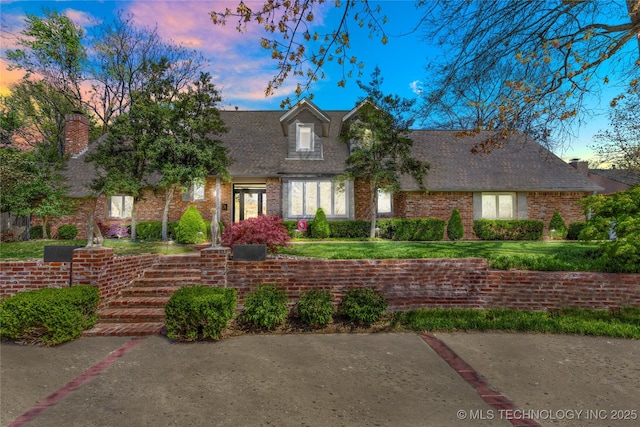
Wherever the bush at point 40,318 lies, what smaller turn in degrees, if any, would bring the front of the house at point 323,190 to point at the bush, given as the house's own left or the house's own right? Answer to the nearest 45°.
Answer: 0° — it already faces it

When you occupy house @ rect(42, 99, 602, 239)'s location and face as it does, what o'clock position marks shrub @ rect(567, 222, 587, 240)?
The shrub is roughly at 9 o'clock from the house.

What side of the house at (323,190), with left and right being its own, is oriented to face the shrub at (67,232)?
right

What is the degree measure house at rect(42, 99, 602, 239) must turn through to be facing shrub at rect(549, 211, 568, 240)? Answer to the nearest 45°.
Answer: approximately 90° to its left

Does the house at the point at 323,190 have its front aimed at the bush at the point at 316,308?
yes

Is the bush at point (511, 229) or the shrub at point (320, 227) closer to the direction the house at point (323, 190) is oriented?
the shrub

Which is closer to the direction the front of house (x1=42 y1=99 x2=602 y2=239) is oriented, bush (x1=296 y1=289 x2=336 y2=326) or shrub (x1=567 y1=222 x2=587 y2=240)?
the bush

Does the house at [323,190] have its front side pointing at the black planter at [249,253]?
yes

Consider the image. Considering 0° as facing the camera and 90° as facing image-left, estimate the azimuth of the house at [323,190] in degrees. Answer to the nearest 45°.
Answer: approximately 0°
